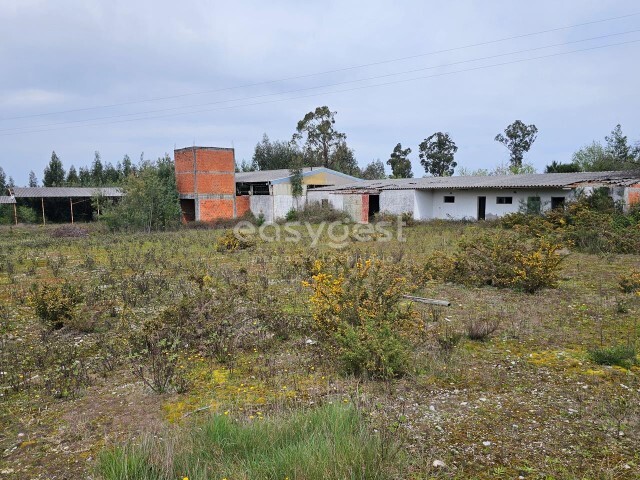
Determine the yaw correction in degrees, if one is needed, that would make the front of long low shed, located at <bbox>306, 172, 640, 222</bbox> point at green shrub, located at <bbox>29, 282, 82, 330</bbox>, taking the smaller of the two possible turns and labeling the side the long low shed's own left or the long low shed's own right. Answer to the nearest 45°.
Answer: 0° — it already faces it

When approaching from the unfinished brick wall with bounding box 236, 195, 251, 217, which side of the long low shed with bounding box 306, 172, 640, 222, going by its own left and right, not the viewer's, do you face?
right

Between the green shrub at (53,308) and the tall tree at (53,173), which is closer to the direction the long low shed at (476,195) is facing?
the green shrub

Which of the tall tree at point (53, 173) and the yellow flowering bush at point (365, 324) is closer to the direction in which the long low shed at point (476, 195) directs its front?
the yellow flowering bush

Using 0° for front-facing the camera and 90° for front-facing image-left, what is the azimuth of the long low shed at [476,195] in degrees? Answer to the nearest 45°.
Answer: approximately 0°

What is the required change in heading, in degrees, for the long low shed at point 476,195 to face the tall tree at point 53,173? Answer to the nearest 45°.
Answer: approximately 90° to its right

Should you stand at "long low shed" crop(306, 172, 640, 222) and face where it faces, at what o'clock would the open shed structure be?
The open shed structure is roughly at 3 o'clock from the long low shed.

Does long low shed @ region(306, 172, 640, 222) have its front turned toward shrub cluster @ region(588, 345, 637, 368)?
yes
